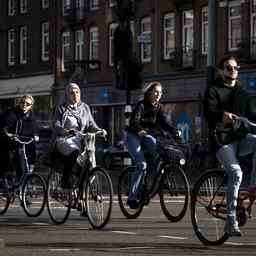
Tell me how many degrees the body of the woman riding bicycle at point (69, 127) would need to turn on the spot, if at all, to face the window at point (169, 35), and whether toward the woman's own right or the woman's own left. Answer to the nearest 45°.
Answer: approximately 135° to the woman's own left

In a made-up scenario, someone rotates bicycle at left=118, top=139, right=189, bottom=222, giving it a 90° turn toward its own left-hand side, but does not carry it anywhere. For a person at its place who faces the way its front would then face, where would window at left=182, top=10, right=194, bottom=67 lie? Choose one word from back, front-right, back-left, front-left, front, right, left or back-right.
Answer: front-left

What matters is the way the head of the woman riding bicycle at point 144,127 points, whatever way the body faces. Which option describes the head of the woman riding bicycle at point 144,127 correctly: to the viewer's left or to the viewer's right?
to the viewer's right

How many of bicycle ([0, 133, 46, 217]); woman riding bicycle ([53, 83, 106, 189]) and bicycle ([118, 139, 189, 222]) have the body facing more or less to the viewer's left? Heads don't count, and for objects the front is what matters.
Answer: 0

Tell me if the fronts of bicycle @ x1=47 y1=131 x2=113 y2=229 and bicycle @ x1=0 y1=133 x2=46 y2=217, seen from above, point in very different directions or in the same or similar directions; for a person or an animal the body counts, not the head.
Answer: same or similar directions

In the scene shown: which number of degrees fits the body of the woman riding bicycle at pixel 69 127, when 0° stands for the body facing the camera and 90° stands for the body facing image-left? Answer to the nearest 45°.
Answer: approximately 315°

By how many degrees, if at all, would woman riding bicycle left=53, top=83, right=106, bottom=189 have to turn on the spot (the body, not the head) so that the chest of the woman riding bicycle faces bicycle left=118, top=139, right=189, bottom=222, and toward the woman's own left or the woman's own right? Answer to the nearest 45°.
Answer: approximately 45° to the woman's own left

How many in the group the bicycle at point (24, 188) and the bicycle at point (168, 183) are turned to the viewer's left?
0

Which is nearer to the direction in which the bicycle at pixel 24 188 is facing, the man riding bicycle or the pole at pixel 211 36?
the man riding bicycle

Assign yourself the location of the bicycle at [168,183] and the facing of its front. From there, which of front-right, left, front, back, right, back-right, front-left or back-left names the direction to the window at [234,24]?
back-left

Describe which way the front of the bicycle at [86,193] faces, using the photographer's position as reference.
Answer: facing the viewer and to the right of the viewer

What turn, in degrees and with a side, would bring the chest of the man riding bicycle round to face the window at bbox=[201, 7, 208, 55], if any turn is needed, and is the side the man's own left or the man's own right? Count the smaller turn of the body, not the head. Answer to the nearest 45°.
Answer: approximately 135° to the man's own left
